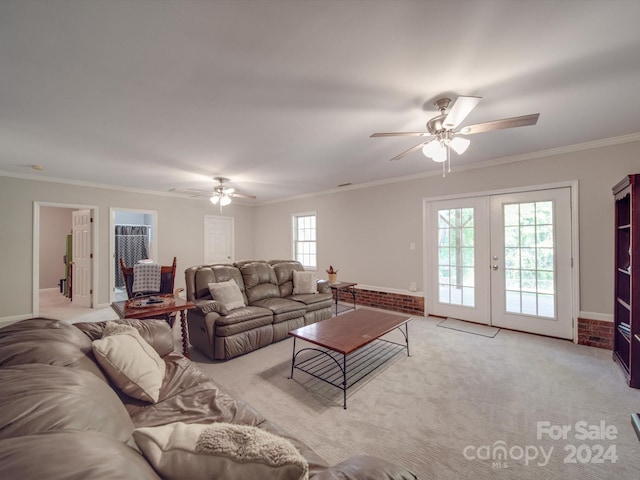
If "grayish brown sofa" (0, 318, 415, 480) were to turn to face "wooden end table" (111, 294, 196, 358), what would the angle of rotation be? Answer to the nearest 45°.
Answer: approximately 90° to its left

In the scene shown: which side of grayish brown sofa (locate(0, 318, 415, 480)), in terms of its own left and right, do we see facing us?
right

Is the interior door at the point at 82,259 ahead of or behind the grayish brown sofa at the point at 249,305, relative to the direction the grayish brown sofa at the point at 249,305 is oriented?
behind

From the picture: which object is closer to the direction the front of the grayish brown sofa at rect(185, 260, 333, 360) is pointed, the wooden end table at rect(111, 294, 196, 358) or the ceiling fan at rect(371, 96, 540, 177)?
the ceiling fan

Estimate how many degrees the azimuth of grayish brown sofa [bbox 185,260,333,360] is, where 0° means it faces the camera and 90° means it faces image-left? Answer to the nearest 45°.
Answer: approximately 315°

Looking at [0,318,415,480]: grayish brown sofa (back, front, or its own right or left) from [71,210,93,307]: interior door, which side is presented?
left

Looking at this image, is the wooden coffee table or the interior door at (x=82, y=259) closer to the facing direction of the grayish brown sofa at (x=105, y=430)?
the wooden coffee table

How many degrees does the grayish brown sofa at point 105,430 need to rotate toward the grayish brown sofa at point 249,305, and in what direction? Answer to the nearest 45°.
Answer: approximately 90° to its left

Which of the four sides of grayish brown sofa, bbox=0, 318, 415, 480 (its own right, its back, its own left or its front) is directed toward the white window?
left
